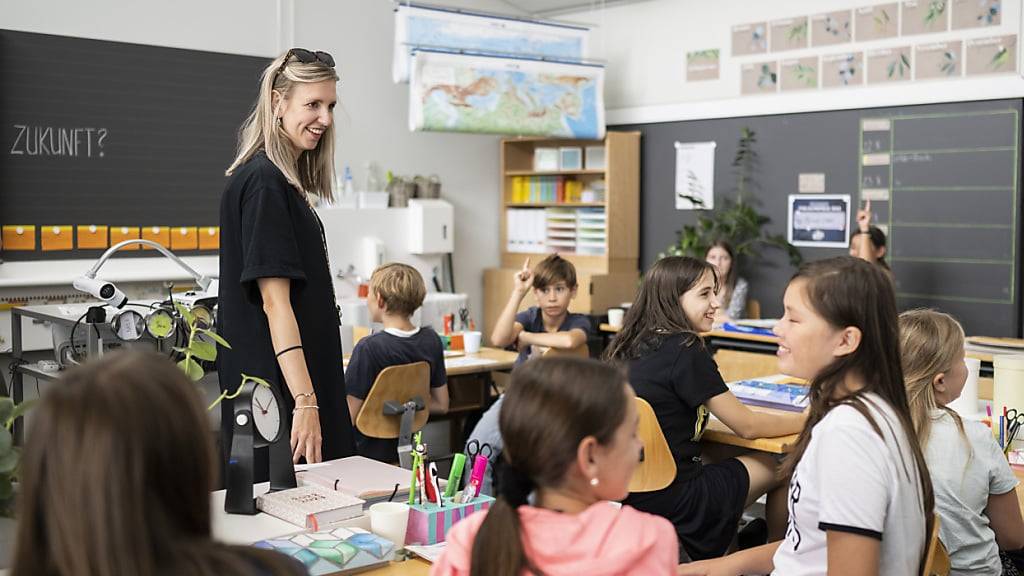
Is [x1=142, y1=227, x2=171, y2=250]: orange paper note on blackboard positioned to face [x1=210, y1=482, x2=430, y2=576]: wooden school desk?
yes

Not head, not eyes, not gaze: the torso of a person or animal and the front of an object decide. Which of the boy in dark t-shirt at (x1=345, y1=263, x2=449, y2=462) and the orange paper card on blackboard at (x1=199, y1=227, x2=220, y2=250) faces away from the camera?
the boy in dark t-shirt

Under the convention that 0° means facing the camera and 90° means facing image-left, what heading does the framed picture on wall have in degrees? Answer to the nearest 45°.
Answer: approximately 0°

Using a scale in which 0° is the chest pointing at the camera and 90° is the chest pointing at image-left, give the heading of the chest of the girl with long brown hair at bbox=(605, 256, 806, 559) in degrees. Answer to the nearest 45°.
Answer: approximately 270°

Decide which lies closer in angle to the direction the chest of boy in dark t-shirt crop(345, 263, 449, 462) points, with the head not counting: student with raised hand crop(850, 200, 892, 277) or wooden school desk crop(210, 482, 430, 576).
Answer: the student with raised hand

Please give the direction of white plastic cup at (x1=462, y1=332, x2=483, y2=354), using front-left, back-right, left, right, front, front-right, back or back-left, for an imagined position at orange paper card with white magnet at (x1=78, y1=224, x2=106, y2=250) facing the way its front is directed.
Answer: front-left

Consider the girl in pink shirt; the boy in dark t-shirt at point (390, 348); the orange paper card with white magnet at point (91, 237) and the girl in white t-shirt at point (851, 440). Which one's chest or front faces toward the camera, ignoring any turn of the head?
the orange paper card with white magnet

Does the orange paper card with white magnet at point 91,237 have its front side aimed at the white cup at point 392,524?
yes

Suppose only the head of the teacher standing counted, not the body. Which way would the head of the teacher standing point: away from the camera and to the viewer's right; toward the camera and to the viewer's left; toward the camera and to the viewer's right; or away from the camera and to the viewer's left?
toward the camera and to the viewer's right

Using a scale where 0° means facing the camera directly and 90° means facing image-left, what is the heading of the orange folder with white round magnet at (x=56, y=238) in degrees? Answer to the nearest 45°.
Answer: approximately 0°

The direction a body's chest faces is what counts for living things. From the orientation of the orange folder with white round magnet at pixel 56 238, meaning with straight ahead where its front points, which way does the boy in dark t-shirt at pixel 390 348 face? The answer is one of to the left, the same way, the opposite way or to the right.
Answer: the opposite way

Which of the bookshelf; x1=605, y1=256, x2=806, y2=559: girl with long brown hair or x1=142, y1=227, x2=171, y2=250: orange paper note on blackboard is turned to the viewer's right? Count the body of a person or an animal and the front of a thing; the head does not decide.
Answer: the girl with long brown hair

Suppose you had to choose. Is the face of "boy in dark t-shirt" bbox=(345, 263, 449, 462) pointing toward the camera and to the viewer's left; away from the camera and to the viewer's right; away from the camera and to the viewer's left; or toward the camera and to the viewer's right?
away from the camera and to the viewer's left

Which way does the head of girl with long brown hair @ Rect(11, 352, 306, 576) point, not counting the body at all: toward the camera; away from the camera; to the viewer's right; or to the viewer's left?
away from the camera

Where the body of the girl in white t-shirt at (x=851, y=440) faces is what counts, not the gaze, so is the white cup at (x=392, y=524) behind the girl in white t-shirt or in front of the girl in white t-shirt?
in front

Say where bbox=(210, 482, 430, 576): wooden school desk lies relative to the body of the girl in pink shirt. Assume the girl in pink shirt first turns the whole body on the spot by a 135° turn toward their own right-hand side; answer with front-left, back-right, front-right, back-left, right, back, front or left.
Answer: back-right

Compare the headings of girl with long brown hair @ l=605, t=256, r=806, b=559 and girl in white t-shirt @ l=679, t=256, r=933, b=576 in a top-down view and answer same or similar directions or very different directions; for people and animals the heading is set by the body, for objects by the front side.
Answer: very different directions

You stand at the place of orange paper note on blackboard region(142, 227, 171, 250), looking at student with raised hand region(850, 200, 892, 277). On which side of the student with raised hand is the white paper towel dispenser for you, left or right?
left

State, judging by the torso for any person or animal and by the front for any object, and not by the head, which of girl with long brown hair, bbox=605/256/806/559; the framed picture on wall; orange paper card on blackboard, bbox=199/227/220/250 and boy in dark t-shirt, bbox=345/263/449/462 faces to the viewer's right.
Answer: the girl with long brown hair

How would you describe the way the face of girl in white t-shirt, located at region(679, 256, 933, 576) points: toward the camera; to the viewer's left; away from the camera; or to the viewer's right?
to the viewer's left
